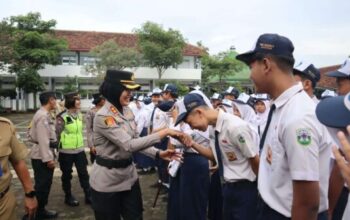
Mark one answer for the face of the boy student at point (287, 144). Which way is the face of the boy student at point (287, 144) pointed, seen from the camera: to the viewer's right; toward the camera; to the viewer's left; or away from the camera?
to the viewer's left

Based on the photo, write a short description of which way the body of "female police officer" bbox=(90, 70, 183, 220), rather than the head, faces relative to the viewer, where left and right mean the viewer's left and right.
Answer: facing to the right of the viewer

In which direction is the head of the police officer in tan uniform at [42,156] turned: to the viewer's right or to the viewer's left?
to the viewer's right

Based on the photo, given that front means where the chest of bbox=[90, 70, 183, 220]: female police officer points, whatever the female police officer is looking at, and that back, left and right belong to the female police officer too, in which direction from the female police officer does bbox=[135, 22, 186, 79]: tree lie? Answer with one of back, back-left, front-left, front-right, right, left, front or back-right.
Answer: left

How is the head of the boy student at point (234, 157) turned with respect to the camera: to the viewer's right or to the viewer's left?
to the viewer's left

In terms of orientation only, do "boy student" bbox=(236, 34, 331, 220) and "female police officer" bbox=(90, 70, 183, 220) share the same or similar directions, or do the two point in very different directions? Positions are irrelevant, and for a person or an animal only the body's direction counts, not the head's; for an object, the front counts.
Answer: very different directions

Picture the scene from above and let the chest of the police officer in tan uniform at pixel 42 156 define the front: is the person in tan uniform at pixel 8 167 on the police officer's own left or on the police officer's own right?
on the police officer's own right

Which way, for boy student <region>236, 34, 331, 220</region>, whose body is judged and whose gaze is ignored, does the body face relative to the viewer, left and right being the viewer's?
facing to the left of the viewer

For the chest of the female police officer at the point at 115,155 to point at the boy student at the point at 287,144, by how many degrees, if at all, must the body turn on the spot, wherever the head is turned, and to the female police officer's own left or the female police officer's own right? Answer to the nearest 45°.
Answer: approximately 45° to the female police officer's own right

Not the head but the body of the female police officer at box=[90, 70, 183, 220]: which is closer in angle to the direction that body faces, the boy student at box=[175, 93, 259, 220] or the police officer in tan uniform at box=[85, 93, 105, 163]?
the boy student
